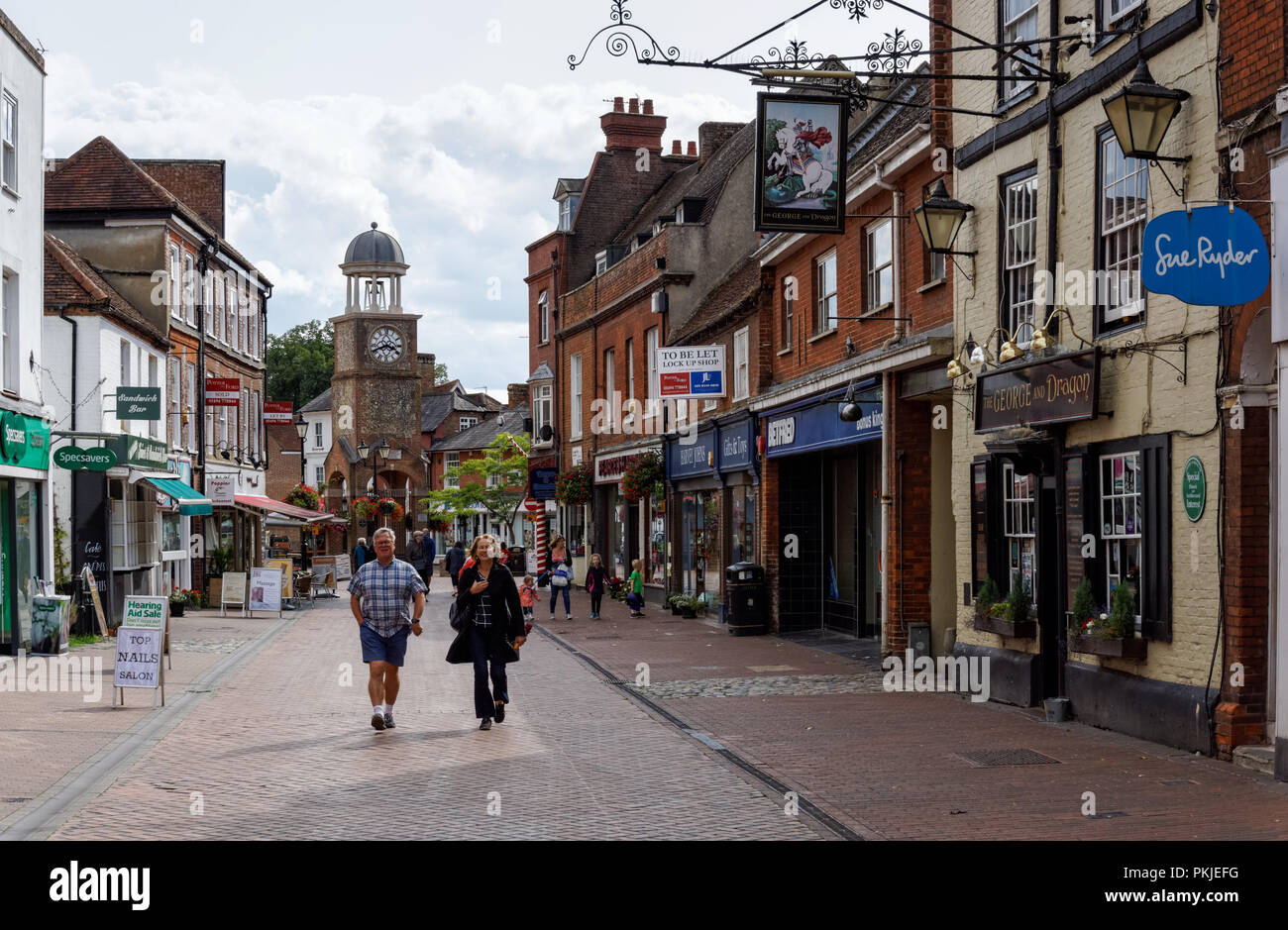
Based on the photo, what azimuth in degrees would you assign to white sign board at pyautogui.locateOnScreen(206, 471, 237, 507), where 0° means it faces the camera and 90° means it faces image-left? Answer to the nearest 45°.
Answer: approximately 0°

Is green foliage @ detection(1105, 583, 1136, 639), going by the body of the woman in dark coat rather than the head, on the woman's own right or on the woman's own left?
on the woman's own left

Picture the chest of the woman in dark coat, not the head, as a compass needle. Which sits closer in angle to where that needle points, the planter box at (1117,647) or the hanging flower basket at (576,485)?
the planter box

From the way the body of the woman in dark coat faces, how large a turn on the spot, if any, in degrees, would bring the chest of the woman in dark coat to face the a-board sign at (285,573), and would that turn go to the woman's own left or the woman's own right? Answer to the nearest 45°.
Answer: approximately 180°

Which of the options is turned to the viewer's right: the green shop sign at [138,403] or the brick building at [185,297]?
the brick building

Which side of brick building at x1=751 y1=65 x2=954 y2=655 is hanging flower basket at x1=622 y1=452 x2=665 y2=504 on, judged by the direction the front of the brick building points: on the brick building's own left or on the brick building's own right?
on the brick building's own right
